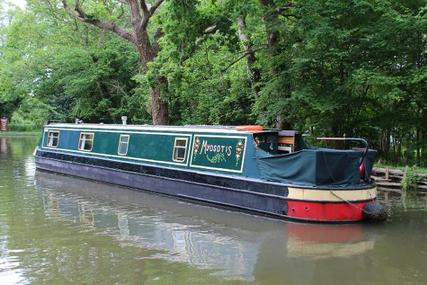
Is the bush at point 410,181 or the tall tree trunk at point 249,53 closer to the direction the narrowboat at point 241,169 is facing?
the tall tree trunk

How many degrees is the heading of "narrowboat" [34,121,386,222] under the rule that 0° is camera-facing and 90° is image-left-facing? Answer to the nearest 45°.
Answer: approximately 135°
